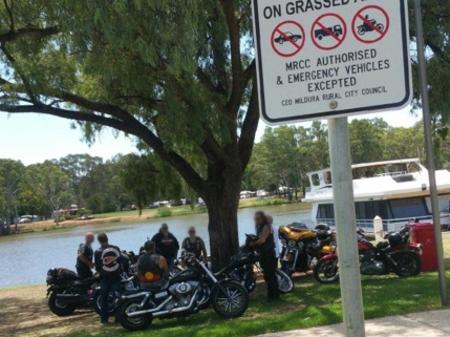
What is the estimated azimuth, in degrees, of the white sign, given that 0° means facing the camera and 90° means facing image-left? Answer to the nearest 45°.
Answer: approximately 0°

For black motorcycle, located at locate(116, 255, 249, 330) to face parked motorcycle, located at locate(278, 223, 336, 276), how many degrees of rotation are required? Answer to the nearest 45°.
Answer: approximately 45° to its left

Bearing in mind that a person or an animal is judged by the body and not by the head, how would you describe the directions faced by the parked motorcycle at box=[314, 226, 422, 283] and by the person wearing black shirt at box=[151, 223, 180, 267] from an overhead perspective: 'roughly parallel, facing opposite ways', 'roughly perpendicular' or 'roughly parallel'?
roughly perpendicular

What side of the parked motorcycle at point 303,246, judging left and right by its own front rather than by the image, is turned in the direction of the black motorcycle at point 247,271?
front

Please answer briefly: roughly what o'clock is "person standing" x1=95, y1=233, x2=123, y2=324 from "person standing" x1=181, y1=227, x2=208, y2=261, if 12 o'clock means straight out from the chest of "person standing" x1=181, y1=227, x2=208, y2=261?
"person standing" x1=95, y1=233, x2=123, y2=324 is roughly at 1 o'clock from "person standing" x1=181, y1=227, x2=208, y2=261.

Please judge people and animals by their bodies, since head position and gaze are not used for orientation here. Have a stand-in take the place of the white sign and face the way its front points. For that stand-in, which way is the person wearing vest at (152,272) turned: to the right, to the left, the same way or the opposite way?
the opposite way
